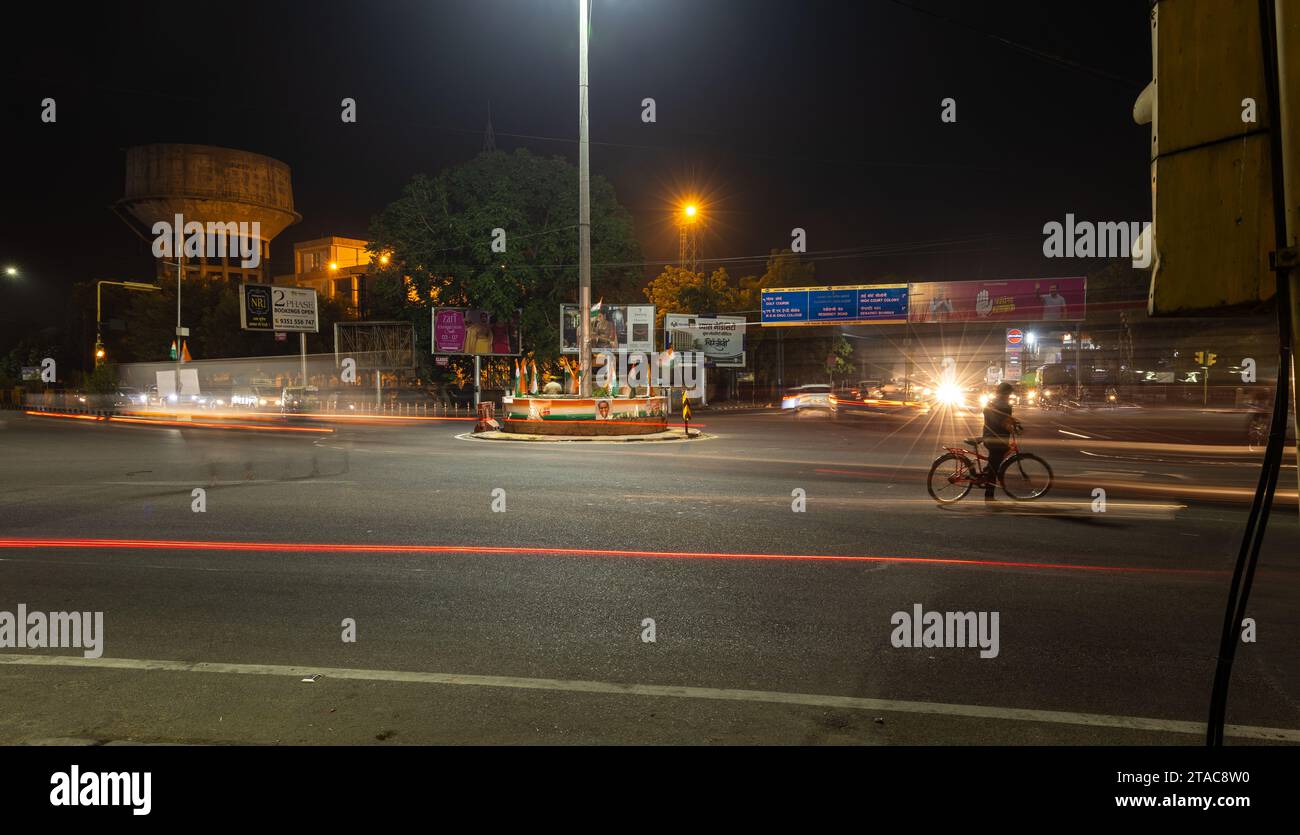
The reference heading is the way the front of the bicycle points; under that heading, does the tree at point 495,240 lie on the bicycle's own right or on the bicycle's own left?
on the bicycle's own left

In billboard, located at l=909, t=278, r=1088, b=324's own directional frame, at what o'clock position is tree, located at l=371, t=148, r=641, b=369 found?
The tree is roughly at 2 o'clock from the billboard.

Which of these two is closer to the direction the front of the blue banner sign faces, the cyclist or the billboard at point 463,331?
the cyclist

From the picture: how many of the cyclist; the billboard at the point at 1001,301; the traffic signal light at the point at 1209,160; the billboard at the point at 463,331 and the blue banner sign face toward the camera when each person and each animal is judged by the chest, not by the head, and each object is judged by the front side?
3

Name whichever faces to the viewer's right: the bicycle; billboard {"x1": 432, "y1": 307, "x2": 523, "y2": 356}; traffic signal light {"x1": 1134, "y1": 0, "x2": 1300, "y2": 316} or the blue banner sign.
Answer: the bicycle

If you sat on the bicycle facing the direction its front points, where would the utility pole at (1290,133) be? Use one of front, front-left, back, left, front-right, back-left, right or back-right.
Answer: right

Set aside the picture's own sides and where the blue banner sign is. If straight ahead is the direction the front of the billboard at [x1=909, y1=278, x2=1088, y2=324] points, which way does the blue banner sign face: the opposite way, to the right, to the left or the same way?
the same way

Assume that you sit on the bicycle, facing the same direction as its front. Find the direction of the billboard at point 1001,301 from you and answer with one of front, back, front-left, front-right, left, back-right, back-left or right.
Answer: left

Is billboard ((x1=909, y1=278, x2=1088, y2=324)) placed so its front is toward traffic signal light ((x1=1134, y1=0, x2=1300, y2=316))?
yes

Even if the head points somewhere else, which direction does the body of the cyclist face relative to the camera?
to the viewer's right

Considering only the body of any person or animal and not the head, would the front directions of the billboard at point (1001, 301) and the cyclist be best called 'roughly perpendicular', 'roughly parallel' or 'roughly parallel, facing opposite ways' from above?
roughly perpendicular

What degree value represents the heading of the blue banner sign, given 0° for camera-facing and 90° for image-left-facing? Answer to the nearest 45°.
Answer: approximately 0°

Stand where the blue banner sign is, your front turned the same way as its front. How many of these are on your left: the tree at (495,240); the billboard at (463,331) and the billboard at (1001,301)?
1

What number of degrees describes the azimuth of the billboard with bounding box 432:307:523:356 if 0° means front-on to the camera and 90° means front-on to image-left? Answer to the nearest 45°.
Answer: approximately 0°

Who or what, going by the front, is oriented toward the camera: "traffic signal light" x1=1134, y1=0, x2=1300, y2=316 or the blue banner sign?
the blue banner sign

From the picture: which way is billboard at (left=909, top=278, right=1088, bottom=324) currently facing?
toward the camera

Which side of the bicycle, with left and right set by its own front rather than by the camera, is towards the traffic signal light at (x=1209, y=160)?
right

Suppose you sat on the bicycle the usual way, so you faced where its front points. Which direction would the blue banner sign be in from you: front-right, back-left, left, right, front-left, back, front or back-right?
left

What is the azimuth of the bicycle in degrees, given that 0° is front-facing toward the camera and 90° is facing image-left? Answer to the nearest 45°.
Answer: approximately 270°
